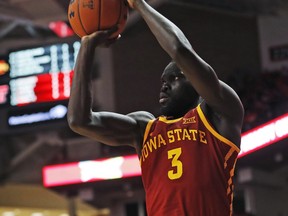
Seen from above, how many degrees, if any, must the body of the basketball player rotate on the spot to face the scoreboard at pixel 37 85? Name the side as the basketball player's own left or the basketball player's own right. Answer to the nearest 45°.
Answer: approximately 135° to the basketball player's own right

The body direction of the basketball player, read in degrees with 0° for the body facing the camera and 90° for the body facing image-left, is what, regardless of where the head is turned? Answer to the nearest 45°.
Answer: approximately 45°

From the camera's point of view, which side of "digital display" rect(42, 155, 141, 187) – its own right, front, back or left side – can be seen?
front

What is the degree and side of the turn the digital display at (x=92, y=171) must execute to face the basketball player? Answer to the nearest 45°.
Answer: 0° — it already faces them

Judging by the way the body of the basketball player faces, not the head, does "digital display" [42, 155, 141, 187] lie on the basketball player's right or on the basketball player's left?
on the basketball player's right
